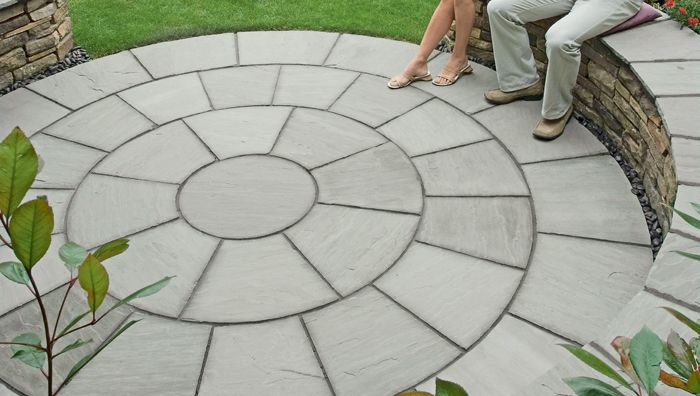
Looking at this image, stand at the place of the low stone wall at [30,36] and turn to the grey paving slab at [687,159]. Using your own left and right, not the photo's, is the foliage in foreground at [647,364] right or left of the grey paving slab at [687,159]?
right

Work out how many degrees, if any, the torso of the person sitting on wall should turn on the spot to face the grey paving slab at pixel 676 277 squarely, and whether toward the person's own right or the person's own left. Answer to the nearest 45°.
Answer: approximately 45° to the person's own left

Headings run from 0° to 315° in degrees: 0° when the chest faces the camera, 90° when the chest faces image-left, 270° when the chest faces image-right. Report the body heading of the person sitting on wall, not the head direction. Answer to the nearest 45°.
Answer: approximately 45°

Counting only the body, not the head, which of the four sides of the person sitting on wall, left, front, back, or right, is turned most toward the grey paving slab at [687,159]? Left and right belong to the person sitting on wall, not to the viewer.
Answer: left

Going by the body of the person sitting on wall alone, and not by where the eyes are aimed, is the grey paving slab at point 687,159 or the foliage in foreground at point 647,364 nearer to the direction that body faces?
the foliage in foreground

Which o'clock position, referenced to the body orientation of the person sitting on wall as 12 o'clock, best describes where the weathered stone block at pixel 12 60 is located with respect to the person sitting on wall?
The weathered stone block is roughly at 1 o'clock from the person sitting on wall.
